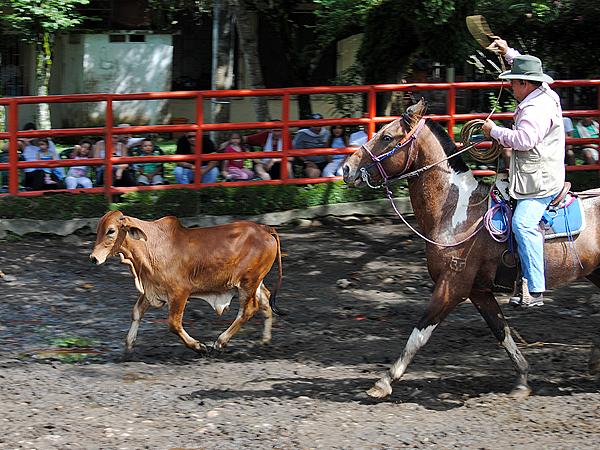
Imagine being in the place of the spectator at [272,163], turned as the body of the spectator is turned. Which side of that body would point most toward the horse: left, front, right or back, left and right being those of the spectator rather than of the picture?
front

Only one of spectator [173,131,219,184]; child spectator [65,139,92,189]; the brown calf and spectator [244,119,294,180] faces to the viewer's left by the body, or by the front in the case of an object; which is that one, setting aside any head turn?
the brown calf

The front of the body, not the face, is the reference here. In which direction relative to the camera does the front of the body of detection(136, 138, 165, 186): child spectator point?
toward the camera

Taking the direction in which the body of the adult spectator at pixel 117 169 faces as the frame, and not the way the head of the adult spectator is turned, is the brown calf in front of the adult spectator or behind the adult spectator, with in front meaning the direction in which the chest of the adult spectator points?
in front

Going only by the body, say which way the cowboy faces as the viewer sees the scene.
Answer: to the viewer's left

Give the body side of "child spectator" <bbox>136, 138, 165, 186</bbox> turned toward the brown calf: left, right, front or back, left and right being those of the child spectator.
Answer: front

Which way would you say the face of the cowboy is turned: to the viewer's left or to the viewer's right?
to the viewer's left

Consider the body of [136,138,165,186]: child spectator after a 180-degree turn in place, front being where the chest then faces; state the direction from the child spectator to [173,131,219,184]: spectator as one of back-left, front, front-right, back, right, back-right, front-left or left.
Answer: right

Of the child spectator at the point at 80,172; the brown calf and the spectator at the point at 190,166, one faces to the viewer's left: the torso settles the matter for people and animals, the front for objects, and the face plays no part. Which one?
the brown calf

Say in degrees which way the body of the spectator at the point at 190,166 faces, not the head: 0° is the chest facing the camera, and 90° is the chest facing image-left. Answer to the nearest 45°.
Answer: approximately 0°

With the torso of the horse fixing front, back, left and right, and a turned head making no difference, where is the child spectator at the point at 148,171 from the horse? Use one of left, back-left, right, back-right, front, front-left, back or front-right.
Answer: front-right

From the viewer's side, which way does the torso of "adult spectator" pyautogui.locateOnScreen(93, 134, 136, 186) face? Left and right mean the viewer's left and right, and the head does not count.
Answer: facing the viewer

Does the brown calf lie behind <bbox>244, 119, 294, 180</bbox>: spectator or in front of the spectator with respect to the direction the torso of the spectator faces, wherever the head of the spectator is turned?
in front

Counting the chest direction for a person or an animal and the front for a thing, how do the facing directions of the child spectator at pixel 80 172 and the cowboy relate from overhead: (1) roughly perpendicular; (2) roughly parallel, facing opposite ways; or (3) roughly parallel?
roughly perpendicular

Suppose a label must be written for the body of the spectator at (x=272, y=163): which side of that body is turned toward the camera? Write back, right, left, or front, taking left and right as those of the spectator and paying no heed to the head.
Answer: front
